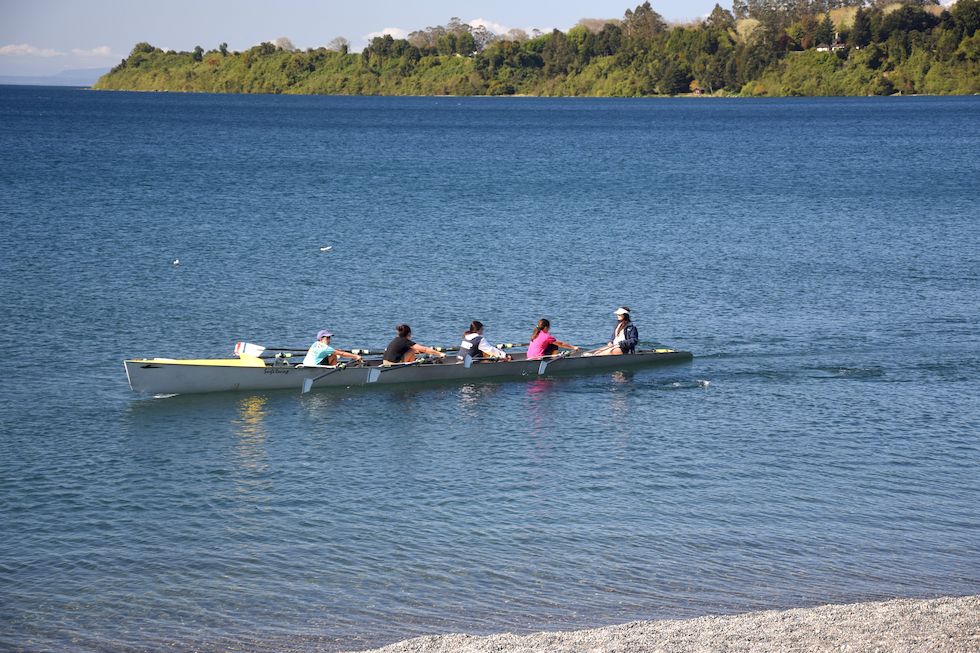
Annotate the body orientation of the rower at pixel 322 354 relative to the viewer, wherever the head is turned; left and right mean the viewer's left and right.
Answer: facing to the right of the viewer

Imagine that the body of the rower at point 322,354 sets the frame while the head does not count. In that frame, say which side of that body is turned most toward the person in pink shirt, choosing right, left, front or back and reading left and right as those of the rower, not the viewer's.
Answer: front

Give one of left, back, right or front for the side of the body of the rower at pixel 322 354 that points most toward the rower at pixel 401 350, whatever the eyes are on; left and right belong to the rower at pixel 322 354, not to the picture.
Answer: front

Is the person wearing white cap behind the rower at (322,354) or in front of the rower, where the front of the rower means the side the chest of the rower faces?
in front
